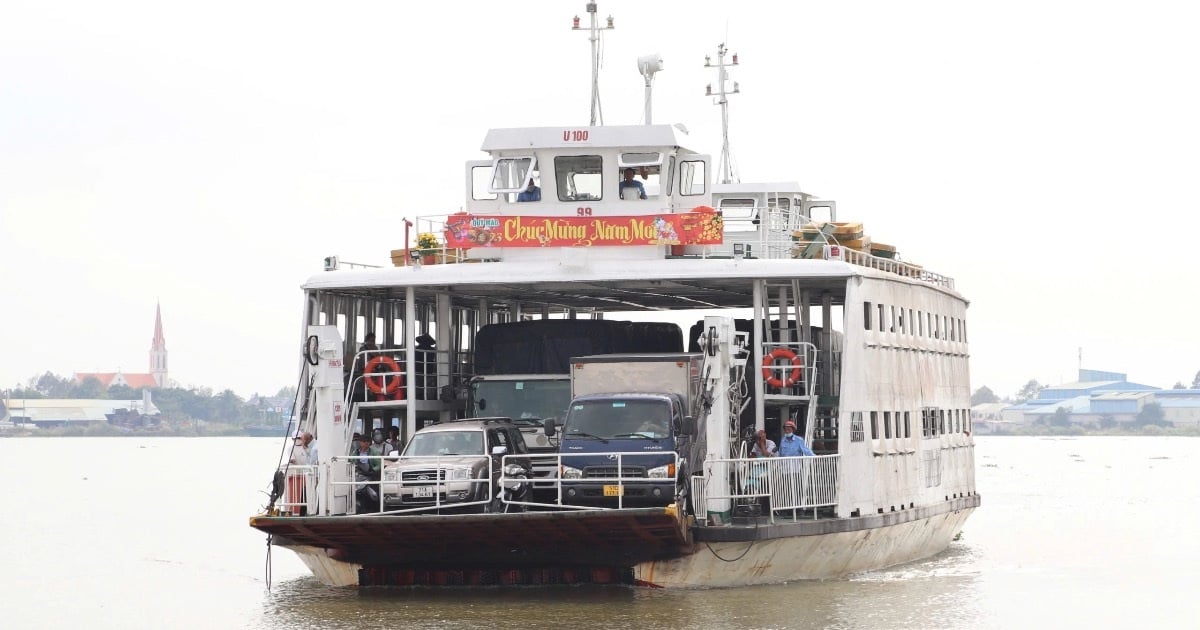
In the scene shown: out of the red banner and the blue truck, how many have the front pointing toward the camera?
2

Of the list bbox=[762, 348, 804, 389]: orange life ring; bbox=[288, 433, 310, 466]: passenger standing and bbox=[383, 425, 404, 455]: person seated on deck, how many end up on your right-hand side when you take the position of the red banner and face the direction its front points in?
2

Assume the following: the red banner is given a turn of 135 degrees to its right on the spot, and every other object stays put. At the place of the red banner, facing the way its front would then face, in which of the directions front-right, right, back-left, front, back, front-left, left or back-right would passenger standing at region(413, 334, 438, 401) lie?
front

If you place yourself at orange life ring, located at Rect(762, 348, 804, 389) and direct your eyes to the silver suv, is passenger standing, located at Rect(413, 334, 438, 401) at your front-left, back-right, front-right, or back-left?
front-right

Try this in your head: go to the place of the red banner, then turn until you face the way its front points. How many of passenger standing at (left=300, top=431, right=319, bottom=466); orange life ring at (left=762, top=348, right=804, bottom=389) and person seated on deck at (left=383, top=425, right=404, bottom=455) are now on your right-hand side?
2

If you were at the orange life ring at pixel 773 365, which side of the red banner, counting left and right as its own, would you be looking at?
left

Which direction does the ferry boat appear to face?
toward the camera

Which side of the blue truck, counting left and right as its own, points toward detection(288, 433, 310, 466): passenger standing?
right

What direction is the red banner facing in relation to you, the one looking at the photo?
facing the viewer

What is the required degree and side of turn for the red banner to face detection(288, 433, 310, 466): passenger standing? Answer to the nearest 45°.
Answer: approximately 90° to its right

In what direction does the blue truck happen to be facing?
toward the camera

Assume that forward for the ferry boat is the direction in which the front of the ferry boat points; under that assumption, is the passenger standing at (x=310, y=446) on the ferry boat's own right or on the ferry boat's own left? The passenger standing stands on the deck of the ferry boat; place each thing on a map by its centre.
on the ferry boat's own right
